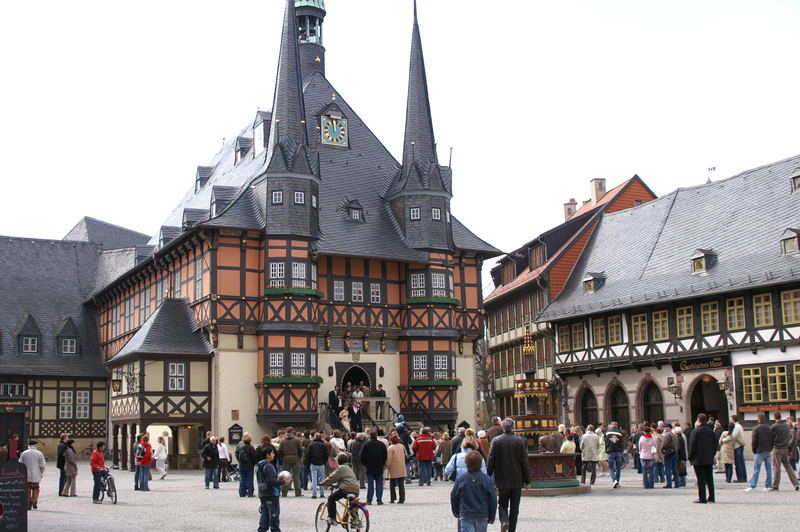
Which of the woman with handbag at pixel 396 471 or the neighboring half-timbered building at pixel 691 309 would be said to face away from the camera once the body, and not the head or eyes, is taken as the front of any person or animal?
the woman with handbag

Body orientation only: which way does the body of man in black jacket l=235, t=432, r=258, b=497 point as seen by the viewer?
away from the camera

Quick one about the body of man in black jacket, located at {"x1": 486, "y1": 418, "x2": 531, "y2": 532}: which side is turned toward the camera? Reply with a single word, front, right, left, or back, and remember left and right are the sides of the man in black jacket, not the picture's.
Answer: back

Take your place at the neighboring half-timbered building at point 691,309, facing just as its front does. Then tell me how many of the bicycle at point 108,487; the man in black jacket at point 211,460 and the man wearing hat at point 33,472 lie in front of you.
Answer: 3

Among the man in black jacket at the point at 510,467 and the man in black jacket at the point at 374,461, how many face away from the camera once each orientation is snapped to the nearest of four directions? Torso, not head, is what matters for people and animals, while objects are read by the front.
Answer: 2

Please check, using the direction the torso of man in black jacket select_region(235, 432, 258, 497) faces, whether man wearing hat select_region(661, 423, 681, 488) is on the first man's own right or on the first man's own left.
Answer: on the first man's own right

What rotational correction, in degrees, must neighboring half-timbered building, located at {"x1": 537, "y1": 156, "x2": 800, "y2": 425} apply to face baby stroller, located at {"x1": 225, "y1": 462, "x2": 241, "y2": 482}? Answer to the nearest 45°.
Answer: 0° — it already faces it

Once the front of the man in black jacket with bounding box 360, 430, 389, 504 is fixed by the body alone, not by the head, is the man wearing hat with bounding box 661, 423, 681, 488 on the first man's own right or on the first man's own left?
on the first man's own right

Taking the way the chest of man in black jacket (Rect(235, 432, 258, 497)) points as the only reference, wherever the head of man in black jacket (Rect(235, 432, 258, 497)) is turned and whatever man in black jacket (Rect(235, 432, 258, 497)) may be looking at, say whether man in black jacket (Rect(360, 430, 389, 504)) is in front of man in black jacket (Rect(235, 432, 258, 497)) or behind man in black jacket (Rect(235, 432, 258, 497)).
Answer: behind

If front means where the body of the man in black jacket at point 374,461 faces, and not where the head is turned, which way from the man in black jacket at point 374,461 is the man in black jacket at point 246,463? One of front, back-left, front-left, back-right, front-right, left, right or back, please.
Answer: front-left

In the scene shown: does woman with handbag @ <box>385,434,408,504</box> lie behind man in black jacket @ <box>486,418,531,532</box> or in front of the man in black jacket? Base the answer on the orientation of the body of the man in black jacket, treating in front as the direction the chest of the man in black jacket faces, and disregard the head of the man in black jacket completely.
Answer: in front

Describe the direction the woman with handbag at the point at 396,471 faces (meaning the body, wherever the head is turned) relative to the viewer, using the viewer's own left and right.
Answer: facing away from the viewer

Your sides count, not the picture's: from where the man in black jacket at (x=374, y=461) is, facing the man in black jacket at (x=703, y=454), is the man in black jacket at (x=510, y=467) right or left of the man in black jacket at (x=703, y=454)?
right

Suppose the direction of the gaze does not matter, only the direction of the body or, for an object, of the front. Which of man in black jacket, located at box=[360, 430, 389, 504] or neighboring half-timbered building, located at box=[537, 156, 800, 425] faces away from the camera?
the man in black jacket

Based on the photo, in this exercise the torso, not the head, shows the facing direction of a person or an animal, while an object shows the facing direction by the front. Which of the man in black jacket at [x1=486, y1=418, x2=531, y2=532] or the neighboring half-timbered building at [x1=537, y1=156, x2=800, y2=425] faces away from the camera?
the man in black jacket
